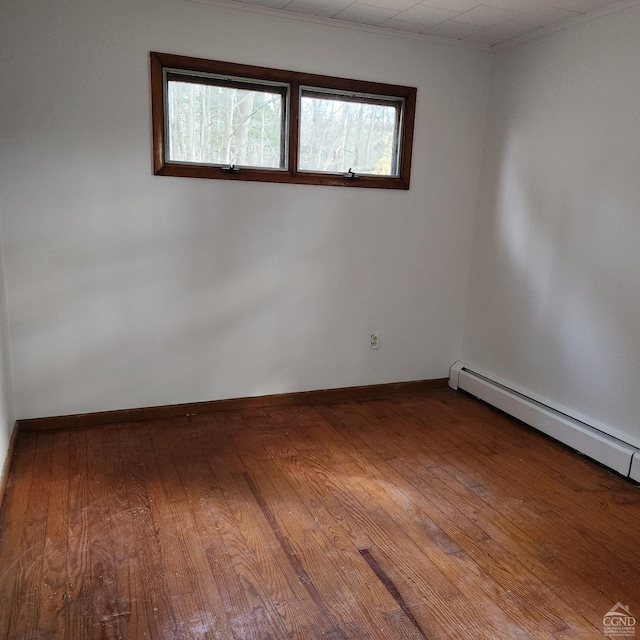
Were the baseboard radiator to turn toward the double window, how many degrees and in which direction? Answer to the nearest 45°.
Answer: approximately 45° to its right

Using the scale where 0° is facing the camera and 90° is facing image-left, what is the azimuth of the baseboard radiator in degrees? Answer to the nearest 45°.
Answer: approximately 45°
